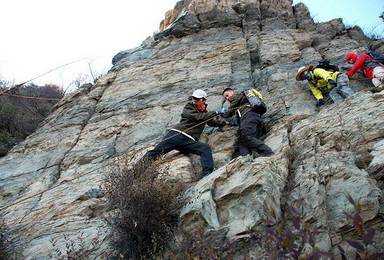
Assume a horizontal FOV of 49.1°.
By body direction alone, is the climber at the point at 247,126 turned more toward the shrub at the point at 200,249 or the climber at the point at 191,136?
the climber

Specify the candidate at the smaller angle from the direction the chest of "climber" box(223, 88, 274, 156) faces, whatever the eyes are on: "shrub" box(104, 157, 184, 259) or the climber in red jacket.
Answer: the shrub

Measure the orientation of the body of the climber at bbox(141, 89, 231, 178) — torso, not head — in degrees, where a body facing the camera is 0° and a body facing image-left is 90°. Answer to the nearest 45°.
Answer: approximately 315°

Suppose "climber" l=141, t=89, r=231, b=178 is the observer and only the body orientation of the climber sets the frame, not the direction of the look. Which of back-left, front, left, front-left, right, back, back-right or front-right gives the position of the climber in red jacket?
front-left

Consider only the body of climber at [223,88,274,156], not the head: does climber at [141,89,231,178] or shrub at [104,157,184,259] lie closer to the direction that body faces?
the climber

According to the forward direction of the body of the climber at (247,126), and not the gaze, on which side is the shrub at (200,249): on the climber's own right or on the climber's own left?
on the climber's own left

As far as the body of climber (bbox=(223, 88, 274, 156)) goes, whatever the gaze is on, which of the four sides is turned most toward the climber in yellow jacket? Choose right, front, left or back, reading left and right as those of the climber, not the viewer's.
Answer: back

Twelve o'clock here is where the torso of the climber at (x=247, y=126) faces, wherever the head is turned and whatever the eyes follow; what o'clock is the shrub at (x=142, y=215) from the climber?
The shrub is roughly at 10 o'clock from the climber.

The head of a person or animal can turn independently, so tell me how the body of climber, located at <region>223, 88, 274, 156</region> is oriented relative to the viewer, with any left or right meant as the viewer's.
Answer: facing to the left of the viewer

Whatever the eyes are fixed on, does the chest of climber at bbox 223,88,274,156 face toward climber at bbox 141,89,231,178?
yes

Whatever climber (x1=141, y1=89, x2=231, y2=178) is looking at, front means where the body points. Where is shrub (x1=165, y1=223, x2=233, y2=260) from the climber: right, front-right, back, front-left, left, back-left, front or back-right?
front-right

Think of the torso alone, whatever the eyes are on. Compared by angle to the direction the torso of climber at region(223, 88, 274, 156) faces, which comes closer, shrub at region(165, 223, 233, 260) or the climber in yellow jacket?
the shrub

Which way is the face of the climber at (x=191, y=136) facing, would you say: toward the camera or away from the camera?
toward the camera

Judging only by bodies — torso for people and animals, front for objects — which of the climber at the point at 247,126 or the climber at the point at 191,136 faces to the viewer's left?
the climber at the point at 247,126

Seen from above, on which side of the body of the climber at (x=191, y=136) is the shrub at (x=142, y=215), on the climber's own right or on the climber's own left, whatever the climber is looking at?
on the climber's own right
